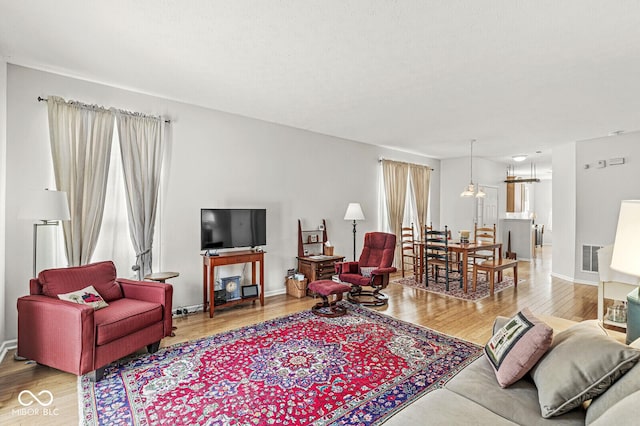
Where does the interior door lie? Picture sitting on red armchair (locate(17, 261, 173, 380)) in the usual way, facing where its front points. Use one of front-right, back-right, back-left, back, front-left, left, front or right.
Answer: front-left

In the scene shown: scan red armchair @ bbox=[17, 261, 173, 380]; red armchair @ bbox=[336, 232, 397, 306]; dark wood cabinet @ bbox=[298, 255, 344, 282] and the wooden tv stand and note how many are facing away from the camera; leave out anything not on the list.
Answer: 0

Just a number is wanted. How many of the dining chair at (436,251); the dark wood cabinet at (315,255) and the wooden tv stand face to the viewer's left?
0

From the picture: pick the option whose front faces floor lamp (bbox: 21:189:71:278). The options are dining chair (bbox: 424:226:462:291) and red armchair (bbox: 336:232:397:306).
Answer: the red armchair

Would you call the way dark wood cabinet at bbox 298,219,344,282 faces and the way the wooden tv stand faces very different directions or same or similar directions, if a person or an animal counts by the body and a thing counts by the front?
same or similar directions

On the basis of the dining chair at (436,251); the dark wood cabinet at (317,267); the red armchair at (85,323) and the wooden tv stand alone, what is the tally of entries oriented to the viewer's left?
0

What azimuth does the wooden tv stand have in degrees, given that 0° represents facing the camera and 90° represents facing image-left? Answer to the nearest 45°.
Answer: approximately 315°

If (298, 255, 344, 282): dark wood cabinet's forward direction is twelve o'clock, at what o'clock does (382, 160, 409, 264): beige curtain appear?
The beige curtain is roughly at 9 o'clock from the dark wood cabinet.

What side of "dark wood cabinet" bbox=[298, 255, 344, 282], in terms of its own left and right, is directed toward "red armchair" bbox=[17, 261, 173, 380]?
right

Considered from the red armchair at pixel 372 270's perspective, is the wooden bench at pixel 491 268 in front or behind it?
behind

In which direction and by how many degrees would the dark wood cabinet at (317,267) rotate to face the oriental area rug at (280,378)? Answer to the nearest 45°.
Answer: approximately 45° to its right

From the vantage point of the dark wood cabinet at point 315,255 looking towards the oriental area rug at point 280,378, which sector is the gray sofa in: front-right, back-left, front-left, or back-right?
front-left

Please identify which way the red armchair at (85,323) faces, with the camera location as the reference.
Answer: facing the viewer and to the right of the viewer

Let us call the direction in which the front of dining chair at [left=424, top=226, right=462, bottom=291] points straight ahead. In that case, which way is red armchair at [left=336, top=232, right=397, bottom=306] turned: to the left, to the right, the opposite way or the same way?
the opposite way

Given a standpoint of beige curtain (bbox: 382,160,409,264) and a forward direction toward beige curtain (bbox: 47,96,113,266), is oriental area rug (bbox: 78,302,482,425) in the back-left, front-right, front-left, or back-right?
front-left
